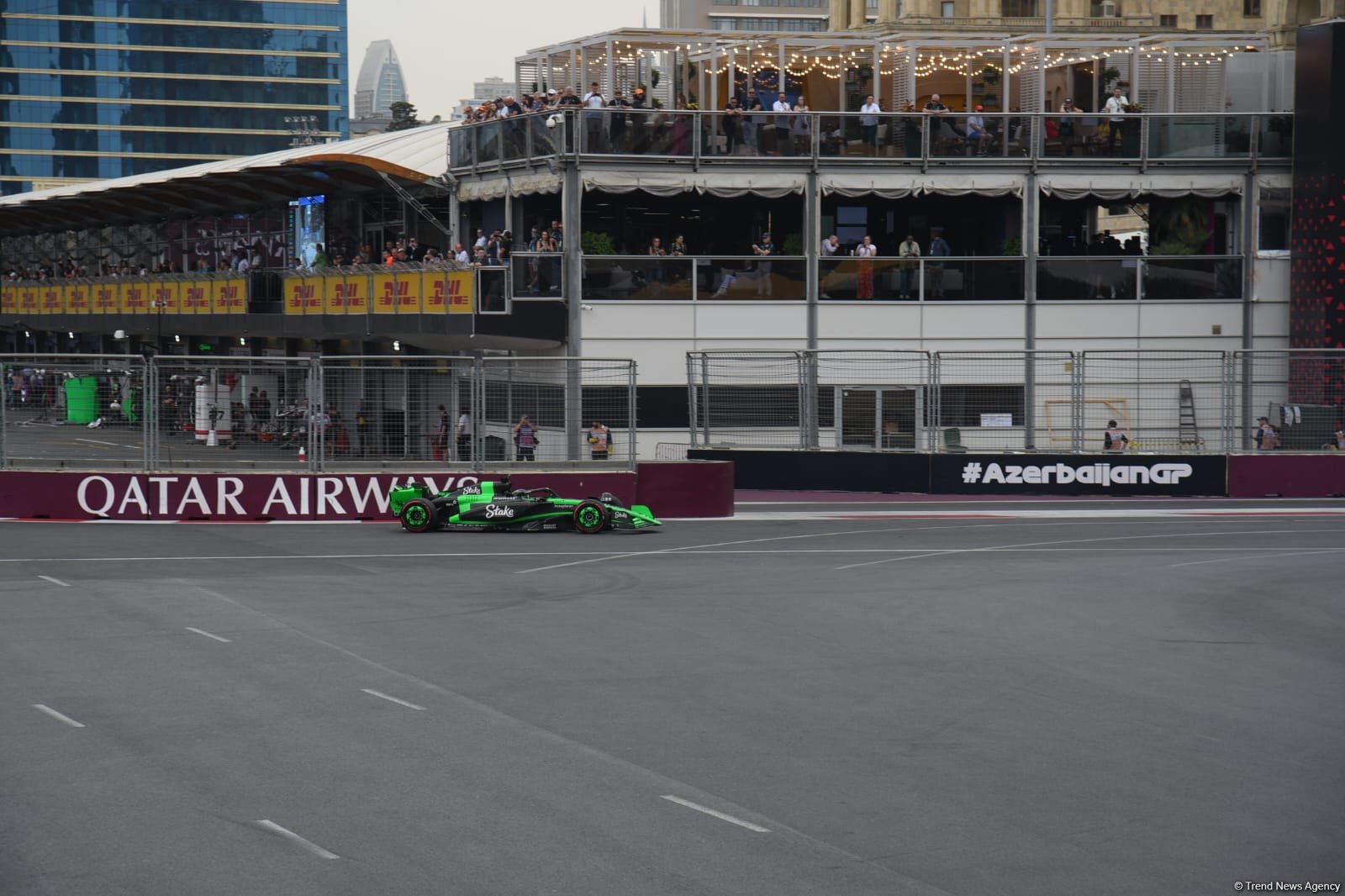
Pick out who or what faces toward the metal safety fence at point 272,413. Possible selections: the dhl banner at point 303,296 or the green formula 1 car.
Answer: the dhl banner

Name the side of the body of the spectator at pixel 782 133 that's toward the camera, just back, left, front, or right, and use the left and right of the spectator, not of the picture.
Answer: front

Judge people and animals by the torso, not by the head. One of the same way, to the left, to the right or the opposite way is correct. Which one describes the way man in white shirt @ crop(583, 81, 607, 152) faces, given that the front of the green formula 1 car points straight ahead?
to the right

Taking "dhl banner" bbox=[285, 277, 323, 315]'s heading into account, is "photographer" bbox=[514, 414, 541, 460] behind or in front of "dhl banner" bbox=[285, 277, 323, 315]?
in front

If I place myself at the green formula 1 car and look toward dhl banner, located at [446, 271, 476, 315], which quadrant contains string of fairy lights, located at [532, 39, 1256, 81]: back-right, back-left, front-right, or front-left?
front-right

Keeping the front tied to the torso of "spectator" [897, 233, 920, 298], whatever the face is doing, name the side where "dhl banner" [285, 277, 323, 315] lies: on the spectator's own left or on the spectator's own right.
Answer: on the spectator's own right

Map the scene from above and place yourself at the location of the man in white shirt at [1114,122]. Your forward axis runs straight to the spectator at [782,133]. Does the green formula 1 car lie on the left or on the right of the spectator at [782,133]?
left

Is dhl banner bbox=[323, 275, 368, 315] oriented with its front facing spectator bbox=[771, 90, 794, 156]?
no

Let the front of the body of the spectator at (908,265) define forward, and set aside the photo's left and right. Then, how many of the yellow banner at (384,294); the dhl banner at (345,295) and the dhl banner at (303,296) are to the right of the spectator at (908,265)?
3

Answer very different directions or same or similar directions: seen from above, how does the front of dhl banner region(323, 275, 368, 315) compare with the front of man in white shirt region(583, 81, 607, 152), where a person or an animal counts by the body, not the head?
same or similar directions

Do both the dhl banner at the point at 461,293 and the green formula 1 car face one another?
no

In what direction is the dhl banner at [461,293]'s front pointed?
toward the camera

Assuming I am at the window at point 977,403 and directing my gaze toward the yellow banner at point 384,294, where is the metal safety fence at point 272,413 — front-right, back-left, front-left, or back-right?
front-left

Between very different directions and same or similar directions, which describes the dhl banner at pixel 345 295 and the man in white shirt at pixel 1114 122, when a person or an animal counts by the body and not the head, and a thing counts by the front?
same or similar directions

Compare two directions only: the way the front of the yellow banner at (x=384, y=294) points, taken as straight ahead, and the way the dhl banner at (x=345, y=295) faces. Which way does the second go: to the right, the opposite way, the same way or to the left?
the same way

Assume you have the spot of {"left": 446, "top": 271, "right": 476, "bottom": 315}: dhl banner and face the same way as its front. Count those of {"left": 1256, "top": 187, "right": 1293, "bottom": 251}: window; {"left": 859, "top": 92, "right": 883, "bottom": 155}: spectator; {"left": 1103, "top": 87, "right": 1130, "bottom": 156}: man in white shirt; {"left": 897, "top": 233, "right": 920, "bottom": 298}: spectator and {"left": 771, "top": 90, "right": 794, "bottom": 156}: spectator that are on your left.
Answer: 5

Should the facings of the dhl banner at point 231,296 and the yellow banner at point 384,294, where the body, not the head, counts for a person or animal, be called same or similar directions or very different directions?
same or similar directions

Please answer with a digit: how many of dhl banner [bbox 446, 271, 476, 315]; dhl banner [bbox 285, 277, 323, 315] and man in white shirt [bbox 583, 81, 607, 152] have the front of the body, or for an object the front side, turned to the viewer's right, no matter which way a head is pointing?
0

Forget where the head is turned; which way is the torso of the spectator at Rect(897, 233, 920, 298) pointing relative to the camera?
toward the camera

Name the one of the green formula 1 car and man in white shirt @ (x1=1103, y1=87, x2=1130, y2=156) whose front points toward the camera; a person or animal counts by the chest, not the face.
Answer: the man in white shirt

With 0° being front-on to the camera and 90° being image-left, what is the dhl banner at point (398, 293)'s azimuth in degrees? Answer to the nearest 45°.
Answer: approximately 0°
